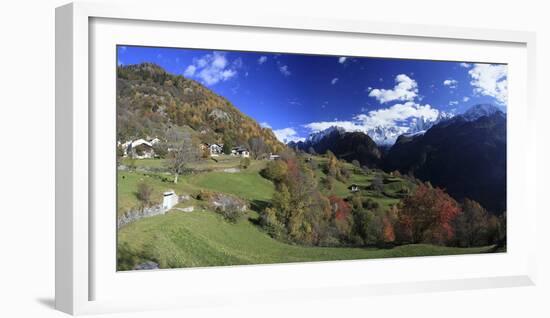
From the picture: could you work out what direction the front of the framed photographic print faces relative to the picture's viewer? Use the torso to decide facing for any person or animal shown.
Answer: facing the viewer and to the right of the viewer
